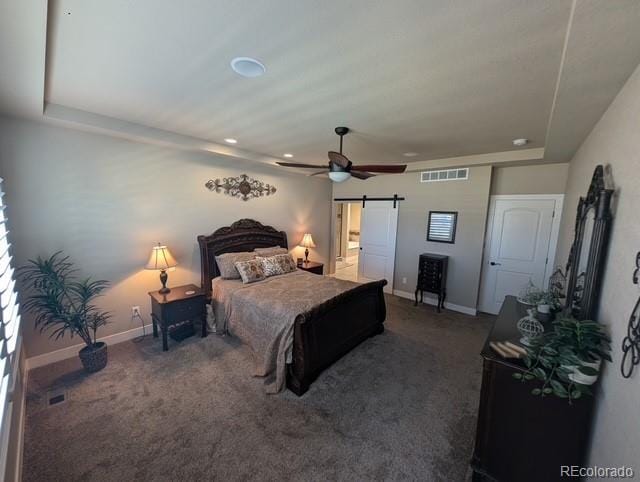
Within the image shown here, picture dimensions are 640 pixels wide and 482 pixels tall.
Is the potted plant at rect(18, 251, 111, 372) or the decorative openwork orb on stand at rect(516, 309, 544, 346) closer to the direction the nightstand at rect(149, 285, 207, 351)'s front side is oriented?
the decorative openwork orb on stand

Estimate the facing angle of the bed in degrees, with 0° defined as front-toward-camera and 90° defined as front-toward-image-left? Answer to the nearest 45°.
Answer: approximately 315°

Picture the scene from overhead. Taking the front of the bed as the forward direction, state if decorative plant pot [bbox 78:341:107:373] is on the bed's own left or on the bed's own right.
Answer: on the bed's own right

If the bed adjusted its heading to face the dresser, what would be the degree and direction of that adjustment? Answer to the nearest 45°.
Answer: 0° — it already faces it

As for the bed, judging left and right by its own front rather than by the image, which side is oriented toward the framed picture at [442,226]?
left

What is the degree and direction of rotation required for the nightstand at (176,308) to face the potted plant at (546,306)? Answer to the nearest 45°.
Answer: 0° — it already faces it

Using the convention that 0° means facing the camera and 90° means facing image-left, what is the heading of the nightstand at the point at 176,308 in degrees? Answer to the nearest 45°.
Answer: approximately 315°
